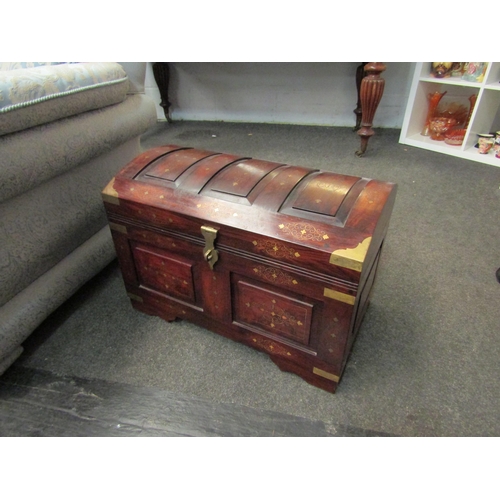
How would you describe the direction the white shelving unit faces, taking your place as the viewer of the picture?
facing the viewer

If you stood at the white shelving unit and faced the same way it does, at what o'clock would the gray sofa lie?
The gray sofa is roughly at 1 o'clock from the white shelving unit.
